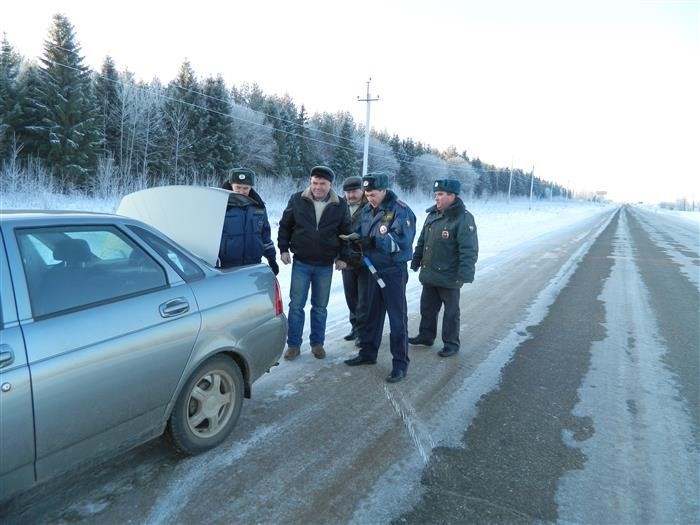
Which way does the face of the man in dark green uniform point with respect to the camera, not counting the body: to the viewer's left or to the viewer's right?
to the viewer's left

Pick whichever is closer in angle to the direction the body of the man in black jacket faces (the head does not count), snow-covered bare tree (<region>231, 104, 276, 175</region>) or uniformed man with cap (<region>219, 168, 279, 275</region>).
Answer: the uniformed man with cap

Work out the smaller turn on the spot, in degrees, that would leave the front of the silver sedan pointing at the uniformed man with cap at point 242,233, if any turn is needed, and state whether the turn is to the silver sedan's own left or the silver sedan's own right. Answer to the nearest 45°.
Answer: approximately 180°

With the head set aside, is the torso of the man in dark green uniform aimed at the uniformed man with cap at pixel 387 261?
yes

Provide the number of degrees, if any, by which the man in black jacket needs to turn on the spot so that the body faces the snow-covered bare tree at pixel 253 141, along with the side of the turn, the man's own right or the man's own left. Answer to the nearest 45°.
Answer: approximately 180°

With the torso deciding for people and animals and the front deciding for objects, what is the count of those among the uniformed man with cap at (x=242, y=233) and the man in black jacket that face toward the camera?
2

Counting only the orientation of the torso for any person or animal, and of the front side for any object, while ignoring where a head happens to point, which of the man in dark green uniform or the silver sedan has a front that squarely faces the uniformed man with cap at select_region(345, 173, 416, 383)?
the man in dark green uniform

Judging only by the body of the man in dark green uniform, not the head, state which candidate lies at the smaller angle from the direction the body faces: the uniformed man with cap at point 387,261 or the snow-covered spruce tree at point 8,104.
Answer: the uniformed man with cap

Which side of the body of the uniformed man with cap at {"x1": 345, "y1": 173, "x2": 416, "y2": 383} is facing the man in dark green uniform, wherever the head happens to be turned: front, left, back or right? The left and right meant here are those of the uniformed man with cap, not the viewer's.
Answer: back

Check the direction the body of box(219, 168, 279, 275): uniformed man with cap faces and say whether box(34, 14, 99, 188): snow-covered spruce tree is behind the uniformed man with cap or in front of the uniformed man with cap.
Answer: behind

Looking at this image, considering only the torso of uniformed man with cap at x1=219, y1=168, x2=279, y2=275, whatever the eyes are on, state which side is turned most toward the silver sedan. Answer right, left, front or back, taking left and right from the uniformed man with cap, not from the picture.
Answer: front
